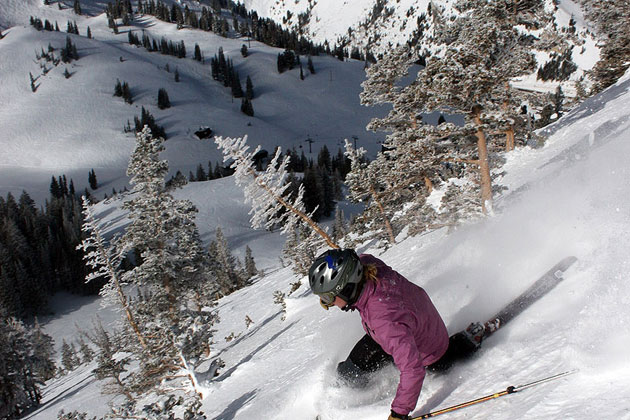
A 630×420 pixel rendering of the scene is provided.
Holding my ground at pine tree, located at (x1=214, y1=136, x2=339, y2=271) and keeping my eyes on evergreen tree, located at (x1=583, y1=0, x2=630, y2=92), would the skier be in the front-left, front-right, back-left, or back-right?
back-right

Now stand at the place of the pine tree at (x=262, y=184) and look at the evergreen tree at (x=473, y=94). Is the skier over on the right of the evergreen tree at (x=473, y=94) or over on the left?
right

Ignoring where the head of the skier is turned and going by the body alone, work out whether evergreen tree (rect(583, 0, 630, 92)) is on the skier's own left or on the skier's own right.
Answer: on the skier's own right

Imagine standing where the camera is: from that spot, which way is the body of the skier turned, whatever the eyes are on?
to the viewer's left

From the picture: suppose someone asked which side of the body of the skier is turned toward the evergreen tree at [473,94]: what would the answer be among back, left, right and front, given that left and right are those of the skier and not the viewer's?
right

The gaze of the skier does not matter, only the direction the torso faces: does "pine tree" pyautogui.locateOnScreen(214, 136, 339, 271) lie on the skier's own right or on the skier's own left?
on the skier's own right

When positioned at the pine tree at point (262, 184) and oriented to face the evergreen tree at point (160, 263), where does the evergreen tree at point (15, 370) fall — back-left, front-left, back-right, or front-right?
front-right

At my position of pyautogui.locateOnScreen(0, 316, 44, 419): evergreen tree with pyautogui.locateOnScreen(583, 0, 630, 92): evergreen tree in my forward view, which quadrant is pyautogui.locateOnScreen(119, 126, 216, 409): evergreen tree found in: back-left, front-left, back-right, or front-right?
front-right
